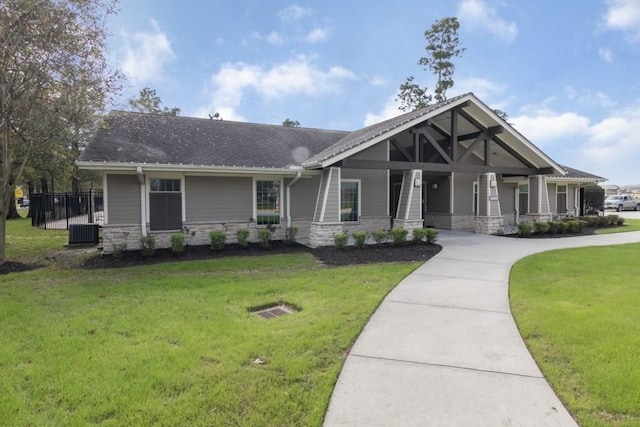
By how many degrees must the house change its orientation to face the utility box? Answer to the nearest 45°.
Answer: approximately 135° to its right

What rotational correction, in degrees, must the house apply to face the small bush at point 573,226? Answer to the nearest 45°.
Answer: approximately 45° to its left

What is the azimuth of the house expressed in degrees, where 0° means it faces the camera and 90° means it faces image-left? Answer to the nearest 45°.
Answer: approximately 315°

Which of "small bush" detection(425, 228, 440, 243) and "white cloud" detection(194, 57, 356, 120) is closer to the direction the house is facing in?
the small bush

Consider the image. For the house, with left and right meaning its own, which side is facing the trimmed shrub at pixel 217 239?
right

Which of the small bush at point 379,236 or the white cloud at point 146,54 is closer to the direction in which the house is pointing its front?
the small bush

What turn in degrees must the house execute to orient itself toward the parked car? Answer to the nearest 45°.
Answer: approximately 90° to its left
